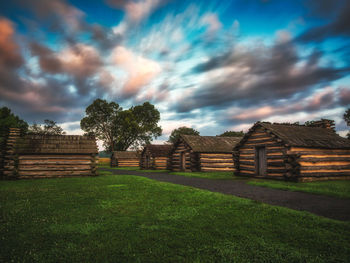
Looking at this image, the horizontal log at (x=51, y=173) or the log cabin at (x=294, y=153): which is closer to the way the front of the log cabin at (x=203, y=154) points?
the horizontal log

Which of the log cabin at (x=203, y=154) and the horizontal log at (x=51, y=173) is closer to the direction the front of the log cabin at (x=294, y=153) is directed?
the horizontal log

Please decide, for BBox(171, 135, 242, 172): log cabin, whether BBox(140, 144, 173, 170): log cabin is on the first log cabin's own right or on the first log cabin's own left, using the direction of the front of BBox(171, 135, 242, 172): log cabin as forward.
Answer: on the first log cabin's own right

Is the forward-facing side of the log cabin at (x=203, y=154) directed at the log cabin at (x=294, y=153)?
no

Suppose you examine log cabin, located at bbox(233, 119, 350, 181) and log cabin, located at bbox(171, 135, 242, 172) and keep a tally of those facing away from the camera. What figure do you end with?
0

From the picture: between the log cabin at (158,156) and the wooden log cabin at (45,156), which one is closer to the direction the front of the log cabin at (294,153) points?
the wooden log cabin

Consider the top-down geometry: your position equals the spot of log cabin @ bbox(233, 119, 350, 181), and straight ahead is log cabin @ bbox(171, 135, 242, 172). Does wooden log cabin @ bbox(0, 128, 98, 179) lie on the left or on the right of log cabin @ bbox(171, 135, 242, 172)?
left

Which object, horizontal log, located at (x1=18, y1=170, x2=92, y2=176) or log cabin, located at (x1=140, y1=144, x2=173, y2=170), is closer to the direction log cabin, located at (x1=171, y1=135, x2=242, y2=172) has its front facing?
the horizontal log

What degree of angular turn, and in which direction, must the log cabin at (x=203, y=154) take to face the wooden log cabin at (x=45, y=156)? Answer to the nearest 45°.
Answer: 0° — it already faces it

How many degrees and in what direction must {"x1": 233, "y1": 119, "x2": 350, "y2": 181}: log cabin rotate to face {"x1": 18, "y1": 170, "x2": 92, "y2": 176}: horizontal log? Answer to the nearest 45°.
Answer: approximately 45° to its right

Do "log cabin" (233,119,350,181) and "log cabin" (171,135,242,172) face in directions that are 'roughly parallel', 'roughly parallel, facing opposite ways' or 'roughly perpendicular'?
roughly parallel

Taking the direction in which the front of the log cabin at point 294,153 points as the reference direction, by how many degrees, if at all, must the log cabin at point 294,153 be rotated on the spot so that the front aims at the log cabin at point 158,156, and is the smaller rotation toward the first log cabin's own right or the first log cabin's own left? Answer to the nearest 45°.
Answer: approximately 90° to the first log cabin's own right

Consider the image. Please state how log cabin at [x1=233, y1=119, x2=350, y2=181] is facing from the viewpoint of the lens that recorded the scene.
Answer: facing the viewer and to the left of the viewer

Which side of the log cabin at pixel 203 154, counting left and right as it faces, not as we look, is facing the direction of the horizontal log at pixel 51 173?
front
